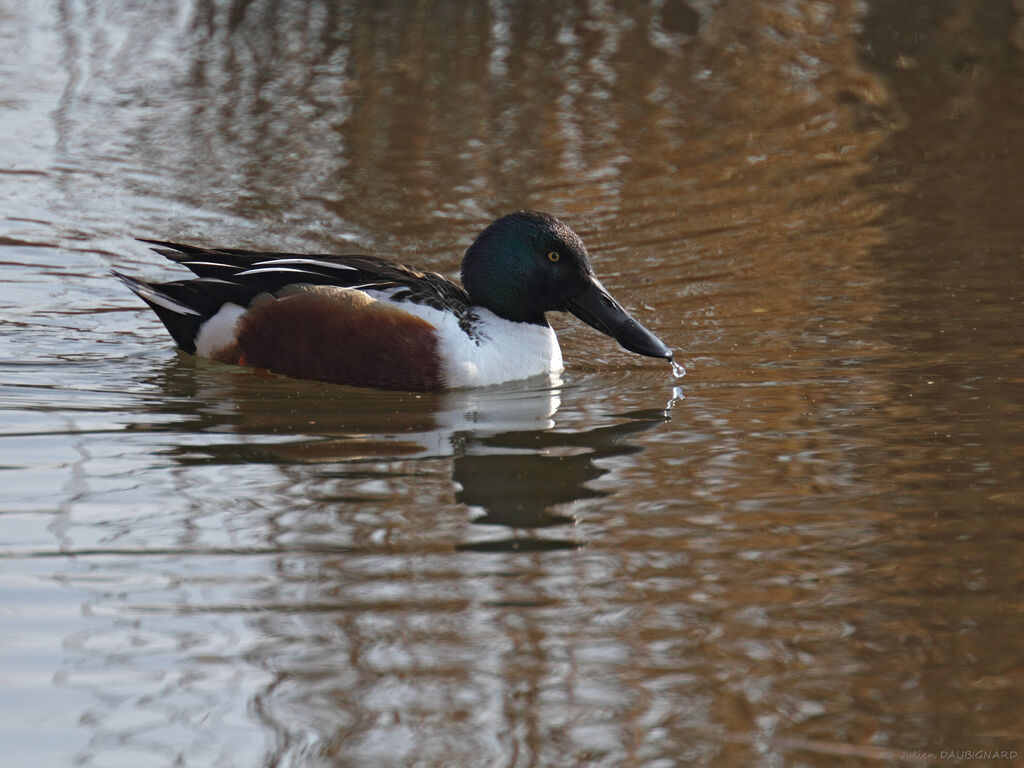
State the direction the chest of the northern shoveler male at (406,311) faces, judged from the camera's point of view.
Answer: to the viewer's right

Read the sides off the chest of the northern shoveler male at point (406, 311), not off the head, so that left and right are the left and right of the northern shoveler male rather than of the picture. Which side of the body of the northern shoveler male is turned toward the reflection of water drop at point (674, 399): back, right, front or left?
front

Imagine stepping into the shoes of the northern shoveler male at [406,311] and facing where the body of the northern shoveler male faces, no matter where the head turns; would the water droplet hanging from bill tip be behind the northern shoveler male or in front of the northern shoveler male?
in front
